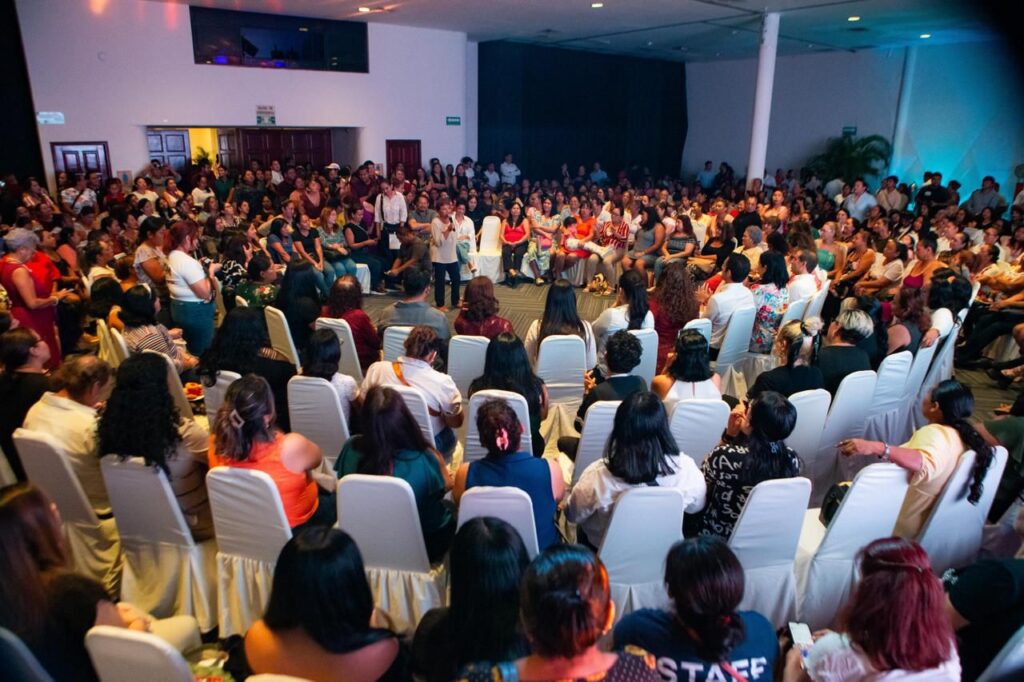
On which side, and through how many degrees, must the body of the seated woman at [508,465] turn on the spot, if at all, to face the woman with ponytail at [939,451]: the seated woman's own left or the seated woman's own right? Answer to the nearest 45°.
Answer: approximately 90° to the seated woman's own right

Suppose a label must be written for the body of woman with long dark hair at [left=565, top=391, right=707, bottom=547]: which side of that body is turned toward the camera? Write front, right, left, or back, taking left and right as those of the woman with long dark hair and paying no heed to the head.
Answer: back

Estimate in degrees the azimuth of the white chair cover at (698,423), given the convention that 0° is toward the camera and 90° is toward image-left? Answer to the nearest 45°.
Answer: approximately 180°

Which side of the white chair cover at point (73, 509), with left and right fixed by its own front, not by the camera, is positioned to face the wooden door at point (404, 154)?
front

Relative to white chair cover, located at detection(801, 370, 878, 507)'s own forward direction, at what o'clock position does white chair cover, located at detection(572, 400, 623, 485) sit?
white chair cover, located at detection(572, 400, 623, 485) is roughly at 9 o'clock from white chair cover, located at detection(801, 370, 878, 507).

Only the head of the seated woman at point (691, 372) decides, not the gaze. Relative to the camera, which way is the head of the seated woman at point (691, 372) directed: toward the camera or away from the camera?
away from the camera

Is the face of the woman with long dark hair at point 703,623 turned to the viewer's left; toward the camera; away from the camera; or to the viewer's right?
away from the camera

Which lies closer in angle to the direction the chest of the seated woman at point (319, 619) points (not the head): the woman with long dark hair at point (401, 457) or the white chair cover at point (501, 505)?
the woman with long dark hair

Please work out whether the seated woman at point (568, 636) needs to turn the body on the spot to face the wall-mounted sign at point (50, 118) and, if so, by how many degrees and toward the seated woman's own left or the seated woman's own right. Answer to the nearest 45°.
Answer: approximately 45° to the seated woman's own left

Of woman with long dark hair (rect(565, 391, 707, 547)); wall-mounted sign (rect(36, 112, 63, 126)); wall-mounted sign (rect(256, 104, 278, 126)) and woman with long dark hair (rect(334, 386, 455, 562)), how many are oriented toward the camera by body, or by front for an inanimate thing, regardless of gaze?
2

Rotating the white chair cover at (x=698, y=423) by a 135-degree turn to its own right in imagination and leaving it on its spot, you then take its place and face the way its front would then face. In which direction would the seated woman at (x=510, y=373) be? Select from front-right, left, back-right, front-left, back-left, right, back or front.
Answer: back-right

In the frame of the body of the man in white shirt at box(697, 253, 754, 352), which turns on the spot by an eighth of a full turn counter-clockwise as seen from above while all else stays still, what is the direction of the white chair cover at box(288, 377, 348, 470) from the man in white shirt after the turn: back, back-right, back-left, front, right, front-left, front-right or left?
front-left

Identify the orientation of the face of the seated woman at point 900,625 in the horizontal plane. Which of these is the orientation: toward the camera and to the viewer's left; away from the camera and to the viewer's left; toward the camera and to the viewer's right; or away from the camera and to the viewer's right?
away from the camera and to the viewer's left

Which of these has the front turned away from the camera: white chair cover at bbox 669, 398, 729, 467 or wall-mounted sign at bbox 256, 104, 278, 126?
the white chair cover

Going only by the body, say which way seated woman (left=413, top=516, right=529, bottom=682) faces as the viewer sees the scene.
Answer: away from the camera

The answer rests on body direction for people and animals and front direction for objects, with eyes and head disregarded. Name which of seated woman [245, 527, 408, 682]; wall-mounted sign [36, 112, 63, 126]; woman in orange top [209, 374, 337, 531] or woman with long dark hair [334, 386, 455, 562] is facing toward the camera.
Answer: the wall-mounted sign

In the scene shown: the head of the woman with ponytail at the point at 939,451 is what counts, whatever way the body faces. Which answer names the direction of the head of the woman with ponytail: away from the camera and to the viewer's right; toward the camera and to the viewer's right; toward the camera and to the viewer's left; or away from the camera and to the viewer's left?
away from the camera and to the viewer's left

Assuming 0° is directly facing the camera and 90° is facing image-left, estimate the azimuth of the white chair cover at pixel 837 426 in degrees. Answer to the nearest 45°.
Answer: approximately 135°

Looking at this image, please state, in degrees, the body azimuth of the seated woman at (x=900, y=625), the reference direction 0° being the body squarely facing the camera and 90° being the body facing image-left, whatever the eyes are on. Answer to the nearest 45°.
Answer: approximately 135°

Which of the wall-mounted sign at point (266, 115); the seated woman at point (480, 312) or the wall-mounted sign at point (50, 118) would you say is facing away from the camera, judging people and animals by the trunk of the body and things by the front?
the seated woman

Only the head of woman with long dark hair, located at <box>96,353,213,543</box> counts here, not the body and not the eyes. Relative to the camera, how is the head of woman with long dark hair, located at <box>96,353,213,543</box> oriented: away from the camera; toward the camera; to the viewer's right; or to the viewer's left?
away from the camera

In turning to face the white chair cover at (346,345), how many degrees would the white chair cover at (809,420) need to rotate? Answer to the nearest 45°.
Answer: approximately 45° to its left
